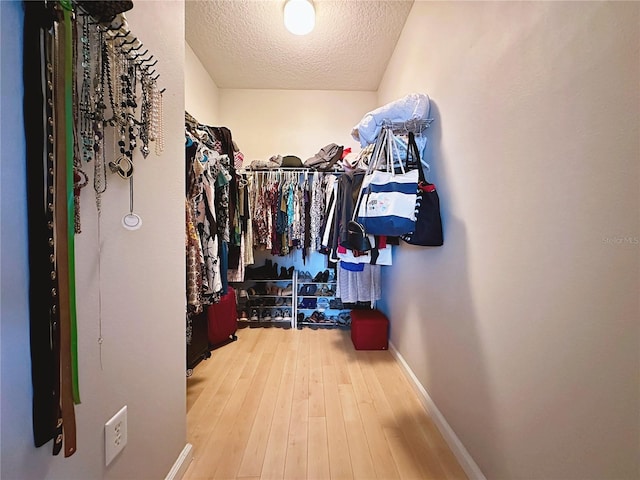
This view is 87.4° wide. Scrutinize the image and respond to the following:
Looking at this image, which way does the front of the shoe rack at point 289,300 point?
toward the camera

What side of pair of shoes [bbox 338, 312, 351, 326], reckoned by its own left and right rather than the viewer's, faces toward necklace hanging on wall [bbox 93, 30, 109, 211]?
front

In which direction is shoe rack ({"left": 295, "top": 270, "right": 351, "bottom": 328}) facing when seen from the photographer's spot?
facing the viewer
